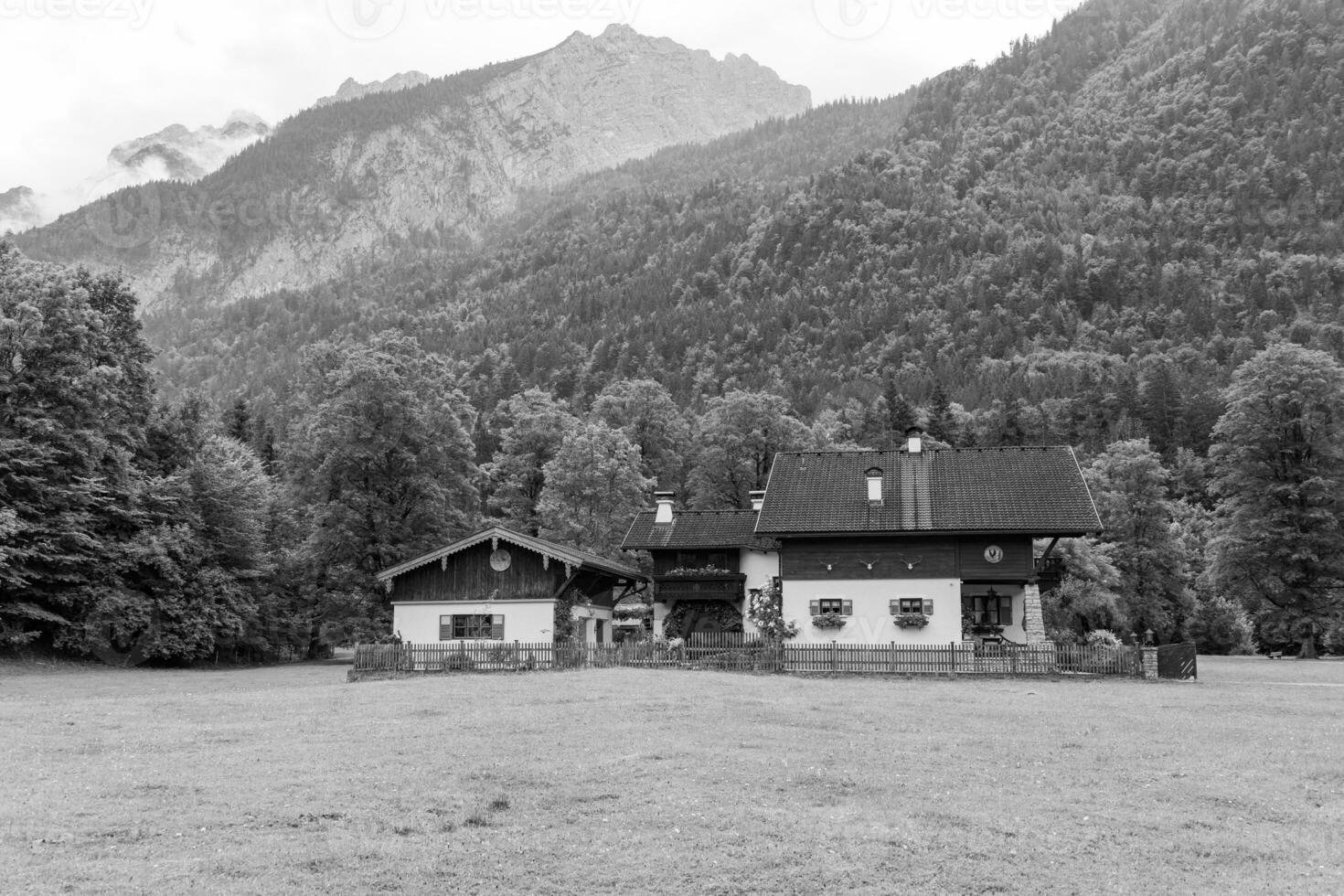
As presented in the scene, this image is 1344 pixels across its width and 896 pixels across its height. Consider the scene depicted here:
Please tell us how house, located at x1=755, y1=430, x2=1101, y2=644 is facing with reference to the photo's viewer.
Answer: facing the viewer

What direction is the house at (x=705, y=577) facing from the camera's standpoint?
toward the camera

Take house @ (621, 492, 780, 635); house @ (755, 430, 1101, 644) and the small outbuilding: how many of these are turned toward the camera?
3

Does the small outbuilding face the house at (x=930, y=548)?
no

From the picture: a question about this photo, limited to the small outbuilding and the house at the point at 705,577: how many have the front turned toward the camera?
2

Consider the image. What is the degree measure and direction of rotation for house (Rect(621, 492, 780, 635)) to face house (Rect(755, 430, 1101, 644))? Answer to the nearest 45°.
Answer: approximately 45° to its left

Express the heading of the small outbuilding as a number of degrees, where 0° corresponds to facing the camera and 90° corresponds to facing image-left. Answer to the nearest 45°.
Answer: approximately 0°

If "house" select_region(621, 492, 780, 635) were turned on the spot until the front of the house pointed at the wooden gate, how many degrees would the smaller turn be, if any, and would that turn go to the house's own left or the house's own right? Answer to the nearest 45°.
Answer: approximately 45° to the house's own left

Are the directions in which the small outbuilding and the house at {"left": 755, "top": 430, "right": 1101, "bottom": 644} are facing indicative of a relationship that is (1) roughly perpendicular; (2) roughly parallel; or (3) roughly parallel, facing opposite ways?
roughly parallel

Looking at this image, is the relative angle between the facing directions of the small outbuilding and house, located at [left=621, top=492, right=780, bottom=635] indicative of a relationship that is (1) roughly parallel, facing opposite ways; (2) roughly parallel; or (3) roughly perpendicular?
roughly parallel

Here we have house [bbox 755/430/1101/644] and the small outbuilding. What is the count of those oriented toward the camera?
2

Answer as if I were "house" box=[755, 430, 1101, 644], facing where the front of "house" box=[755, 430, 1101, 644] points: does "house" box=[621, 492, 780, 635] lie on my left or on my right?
on my right

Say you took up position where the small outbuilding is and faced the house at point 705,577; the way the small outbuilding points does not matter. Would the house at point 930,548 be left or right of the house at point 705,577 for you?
right

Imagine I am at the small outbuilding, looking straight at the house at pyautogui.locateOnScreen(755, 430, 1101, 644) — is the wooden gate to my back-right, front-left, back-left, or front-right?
front-right

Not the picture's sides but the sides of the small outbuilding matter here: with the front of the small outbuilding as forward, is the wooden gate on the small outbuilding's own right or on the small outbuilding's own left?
on the small outbuilding's own left
